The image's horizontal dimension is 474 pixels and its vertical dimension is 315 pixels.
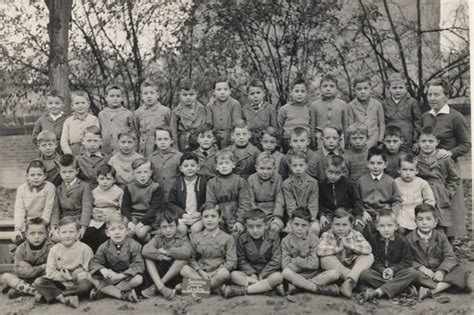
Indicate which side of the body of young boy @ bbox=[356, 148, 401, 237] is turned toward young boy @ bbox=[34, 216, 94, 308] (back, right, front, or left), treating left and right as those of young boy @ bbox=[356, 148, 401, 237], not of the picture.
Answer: right

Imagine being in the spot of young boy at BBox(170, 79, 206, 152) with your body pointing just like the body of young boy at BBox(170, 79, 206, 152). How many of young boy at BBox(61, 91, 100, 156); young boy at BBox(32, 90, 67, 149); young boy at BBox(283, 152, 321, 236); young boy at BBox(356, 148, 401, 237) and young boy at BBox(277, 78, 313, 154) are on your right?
2

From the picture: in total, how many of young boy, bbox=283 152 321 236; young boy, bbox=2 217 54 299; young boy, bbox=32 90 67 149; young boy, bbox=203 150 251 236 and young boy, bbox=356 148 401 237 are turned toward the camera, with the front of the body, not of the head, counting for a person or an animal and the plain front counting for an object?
5

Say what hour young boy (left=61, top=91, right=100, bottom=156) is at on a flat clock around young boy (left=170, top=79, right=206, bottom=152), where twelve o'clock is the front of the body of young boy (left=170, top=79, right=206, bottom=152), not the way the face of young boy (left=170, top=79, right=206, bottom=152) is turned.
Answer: young boy (left=61, top=91, right=100, bottom=156) is roughly at 3 o'clock from young boy (left=170, top=79, right=206, bottom=152).

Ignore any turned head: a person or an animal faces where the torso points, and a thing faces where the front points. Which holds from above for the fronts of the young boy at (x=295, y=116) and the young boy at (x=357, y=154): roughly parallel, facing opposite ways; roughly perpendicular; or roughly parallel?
roughly parallel

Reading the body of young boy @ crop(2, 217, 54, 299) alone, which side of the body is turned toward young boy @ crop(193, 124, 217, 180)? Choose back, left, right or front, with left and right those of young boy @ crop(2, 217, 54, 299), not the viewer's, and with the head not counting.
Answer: left

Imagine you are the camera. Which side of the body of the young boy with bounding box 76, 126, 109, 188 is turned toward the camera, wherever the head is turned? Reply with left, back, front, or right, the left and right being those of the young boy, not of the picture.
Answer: front

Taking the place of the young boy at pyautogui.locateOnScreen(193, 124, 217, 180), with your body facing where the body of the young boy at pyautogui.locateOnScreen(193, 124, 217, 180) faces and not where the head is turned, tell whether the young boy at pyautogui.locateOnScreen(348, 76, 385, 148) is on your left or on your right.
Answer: on your left

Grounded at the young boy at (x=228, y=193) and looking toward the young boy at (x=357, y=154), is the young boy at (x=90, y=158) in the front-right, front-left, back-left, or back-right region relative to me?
back-left

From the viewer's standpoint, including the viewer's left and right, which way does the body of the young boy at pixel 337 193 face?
facing the viewer

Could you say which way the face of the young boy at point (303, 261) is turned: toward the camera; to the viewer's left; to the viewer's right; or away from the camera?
toward the camera

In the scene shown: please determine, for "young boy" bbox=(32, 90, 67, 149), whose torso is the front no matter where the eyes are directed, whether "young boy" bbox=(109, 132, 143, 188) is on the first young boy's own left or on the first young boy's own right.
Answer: on the first young boy's own left

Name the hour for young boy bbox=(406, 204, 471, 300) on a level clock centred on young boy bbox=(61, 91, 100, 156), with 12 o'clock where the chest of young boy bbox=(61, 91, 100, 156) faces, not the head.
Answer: young boy bbox=(406, 204, 471, 300) is roughly at 10 o'clock from young boy bbox=(61, 91, 100, 156).

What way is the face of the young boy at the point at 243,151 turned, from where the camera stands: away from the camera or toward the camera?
toward the camera

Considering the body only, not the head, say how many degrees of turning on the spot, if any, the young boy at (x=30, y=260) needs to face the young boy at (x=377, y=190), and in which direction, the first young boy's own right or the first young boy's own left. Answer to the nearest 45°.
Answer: approximately 90° to the first young boy's own left

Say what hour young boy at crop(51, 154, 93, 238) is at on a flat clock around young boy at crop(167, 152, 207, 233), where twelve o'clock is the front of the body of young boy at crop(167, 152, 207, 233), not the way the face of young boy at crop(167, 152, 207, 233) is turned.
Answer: young boy at crop(51, 154, 93, 238) is roughly at 3 o'clock from young boy at crop(167, 152, 207, 233).

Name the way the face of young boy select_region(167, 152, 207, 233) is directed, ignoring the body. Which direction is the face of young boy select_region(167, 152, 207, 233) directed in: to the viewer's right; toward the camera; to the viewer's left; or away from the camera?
toward the camera
